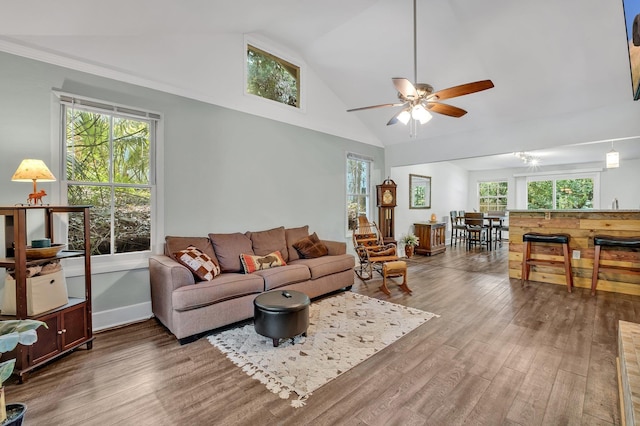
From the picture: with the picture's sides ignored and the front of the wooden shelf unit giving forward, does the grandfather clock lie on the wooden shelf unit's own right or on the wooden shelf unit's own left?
on the wooden shelf unit's own left

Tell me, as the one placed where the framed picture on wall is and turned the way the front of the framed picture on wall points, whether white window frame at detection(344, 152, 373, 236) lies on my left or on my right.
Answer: on my right

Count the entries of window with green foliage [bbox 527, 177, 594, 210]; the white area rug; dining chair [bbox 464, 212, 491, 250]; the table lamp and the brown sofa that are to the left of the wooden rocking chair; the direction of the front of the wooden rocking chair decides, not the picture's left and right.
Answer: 2

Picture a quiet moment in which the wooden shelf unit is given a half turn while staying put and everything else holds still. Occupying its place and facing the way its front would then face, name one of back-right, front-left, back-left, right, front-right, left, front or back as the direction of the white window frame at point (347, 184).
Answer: back-right

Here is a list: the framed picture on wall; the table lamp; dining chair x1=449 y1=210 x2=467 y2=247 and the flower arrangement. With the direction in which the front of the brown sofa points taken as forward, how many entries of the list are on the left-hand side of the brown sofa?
3

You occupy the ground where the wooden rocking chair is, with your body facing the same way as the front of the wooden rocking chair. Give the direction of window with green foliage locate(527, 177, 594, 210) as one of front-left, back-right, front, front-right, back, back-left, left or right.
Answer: left

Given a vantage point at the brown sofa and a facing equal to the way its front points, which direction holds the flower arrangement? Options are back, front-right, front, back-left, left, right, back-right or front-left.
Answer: left

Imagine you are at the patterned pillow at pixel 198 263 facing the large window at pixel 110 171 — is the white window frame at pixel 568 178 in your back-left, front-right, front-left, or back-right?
back-right

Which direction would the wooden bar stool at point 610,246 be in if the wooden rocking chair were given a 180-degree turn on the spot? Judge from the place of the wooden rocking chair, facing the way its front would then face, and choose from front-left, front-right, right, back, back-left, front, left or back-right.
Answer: back-right

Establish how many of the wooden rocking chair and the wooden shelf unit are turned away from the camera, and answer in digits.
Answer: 0

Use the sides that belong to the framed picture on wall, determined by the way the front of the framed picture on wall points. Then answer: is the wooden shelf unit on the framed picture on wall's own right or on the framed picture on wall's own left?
on the framed picture on wall's own right

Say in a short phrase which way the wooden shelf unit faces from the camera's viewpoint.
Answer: facing the viewer and to the right of the viewer
